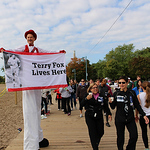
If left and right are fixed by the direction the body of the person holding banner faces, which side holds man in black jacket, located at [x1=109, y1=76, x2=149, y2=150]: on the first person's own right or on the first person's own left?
on the first person's own left

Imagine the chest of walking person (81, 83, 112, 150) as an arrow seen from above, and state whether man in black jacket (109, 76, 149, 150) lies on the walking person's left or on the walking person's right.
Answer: on the walking person's left

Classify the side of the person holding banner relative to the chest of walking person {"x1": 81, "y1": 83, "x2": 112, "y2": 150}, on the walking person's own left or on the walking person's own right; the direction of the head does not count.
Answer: on the walking person's own right

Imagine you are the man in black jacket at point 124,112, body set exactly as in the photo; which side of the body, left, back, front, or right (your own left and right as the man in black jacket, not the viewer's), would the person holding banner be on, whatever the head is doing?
right

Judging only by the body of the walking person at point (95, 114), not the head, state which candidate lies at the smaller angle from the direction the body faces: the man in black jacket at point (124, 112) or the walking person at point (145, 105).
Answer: the man in black jacket

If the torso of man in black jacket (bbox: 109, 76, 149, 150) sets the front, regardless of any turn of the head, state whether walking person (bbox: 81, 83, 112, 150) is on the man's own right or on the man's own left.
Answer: on the man's own right

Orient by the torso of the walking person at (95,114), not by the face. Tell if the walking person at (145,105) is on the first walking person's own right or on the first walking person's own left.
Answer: on the first walking person's own left

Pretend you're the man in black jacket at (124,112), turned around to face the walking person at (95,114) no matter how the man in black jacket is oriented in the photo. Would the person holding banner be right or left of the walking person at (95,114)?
left

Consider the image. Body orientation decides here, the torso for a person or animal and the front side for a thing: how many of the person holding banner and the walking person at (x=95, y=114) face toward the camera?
2

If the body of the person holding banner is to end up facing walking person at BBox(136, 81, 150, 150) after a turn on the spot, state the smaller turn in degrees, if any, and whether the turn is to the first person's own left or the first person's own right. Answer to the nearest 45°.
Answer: approximately 90° to the first person's own left

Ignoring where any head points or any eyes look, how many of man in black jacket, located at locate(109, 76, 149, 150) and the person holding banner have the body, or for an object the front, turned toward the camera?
2

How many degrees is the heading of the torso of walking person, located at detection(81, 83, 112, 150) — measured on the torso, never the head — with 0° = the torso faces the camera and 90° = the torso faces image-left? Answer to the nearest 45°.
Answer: approximately 0°

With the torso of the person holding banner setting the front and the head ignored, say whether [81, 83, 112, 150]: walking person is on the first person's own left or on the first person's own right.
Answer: on the first person's own left
